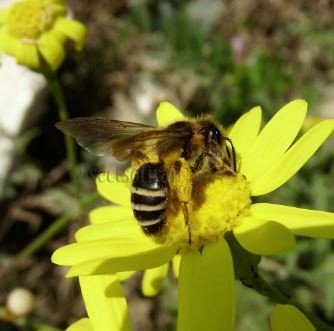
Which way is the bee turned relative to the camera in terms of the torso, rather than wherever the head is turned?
to the viewer's right

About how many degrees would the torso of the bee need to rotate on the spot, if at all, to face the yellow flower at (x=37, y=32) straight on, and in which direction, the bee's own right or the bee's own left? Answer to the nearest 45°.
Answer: approximately 135° to the bee's own left
